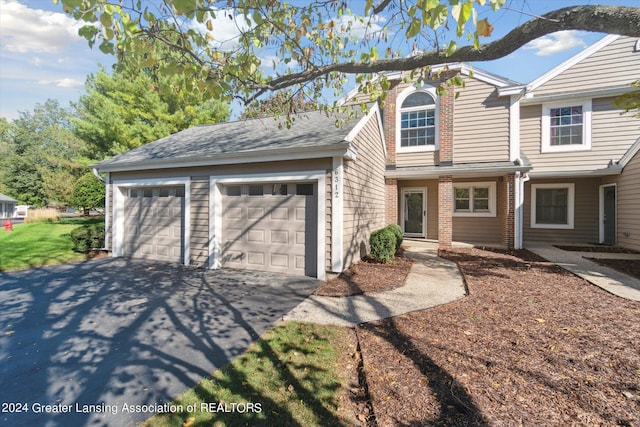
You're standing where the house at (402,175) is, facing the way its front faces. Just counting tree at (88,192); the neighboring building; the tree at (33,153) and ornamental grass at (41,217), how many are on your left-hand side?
0

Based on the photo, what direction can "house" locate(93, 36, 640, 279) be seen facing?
toward the camera

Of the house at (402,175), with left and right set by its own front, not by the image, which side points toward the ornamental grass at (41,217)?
right

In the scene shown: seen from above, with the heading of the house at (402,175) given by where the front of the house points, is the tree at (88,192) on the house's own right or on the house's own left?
on the house's own right

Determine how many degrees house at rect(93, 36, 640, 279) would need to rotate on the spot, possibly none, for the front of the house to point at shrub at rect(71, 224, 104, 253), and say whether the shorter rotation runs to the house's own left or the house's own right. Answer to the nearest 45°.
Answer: approximately 90° to the house's own right

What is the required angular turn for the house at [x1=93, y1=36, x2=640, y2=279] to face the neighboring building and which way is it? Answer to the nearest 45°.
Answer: approximately 90° to its right

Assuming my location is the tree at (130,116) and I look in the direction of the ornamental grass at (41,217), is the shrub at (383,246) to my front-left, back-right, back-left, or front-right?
back-left

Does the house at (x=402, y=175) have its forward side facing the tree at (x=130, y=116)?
no

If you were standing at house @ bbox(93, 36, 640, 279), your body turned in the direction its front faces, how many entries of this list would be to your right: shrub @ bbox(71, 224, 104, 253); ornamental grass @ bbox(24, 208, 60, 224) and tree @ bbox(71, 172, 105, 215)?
3

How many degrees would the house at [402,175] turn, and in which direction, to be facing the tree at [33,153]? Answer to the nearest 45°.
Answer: approximately 135° to its right

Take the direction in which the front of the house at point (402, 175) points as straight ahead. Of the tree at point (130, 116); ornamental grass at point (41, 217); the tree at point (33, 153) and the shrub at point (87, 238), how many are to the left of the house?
0
